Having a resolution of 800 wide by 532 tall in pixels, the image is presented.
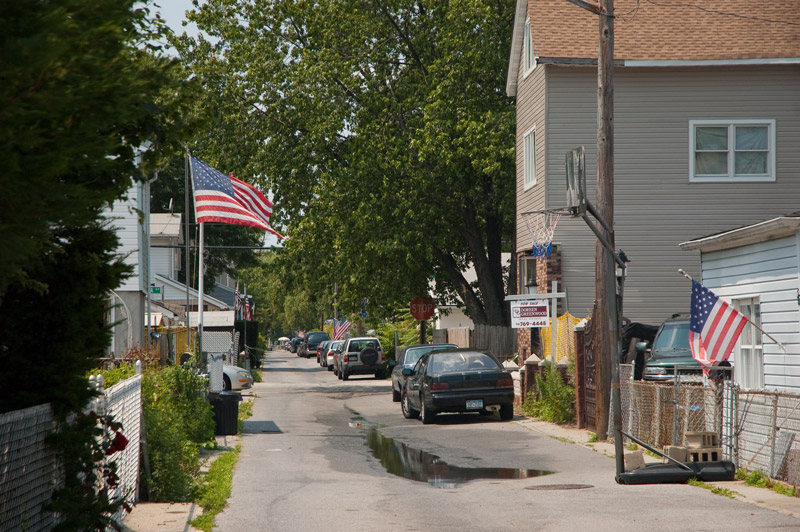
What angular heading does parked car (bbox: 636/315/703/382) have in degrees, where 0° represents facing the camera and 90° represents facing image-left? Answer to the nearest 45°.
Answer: approximately 0°

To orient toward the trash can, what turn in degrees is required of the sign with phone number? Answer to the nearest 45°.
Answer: approximately 45° to its right

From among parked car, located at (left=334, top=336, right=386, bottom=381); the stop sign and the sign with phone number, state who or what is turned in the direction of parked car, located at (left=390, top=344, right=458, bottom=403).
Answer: the stop sign

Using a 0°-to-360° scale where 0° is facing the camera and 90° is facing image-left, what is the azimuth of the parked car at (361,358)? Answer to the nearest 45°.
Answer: approximately 180°

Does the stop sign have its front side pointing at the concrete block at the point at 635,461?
yes

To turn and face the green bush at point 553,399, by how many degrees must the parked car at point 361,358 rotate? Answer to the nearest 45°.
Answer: approximately 180°

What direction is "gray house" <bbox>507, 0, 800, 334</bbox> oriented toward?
to the viewer's left

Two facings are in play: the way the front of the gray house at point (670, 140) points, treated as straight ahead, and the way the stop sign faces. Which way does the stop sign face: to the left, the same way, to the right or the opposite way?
to the left

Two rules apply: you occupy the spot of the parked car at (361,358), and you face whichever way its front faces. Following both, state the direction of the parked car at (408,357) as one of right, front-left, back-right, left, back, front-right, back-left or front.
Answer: back

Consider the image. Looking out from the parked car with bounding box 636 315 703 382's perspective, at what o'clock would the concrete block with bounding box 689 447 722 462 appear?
The concrete block is roughly at 12 o'clock from the parked car.

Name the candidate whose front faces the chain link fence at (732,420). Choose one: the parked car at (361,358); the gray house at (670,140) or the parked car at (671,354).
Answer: the parked car at (671,354)
